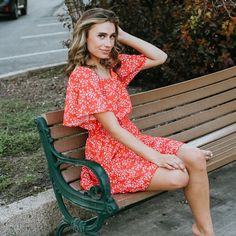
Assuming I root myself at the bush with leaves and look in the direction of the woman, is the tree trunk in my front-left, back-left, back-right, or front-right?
front-right

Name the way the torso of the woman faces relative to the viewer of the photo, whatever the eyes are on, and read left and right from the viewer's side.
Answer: facing the viewer and to the right of the viewer

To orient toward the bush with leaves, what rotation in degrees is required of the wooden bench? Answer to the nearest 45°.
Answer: approximately 135° to its left

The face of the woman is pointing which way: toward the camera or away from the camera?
toward the camera

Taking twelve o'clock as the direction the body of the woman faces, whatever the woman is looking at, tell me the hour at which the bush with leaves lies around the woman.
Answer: The bush with leaves is roughly at 8 o'clock from the woman.

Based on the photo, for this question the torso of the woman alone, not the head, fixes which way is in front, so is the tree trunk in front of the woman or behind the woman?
behind

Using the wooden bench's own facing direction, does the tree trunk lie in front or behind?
behind
